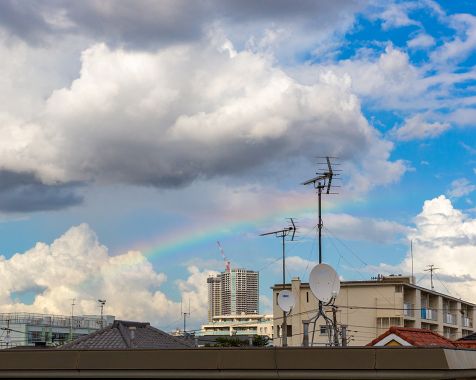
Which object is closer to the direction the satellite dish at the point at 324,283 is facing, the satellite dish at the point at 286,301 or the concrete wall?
the concrete wall
